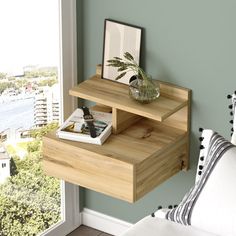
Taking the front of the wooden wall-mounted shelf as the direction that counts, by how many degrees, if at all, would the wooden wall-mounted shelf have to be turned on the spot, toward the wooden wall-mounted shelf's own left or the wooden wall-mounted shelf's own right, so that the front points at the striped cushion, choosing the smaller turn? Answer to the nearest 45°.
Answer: approximately 90° to the wooden wall-mounted shelf's own left

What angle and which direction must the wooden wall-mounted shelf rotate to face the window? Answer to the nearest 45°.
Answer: approximately 90° to its right

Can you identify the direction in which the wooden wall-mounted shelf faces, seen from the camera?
facing the viewer and to the left of the viewer

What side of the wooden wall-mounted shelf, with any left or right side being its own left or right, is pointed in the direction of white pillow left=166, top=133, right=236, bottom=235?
left
